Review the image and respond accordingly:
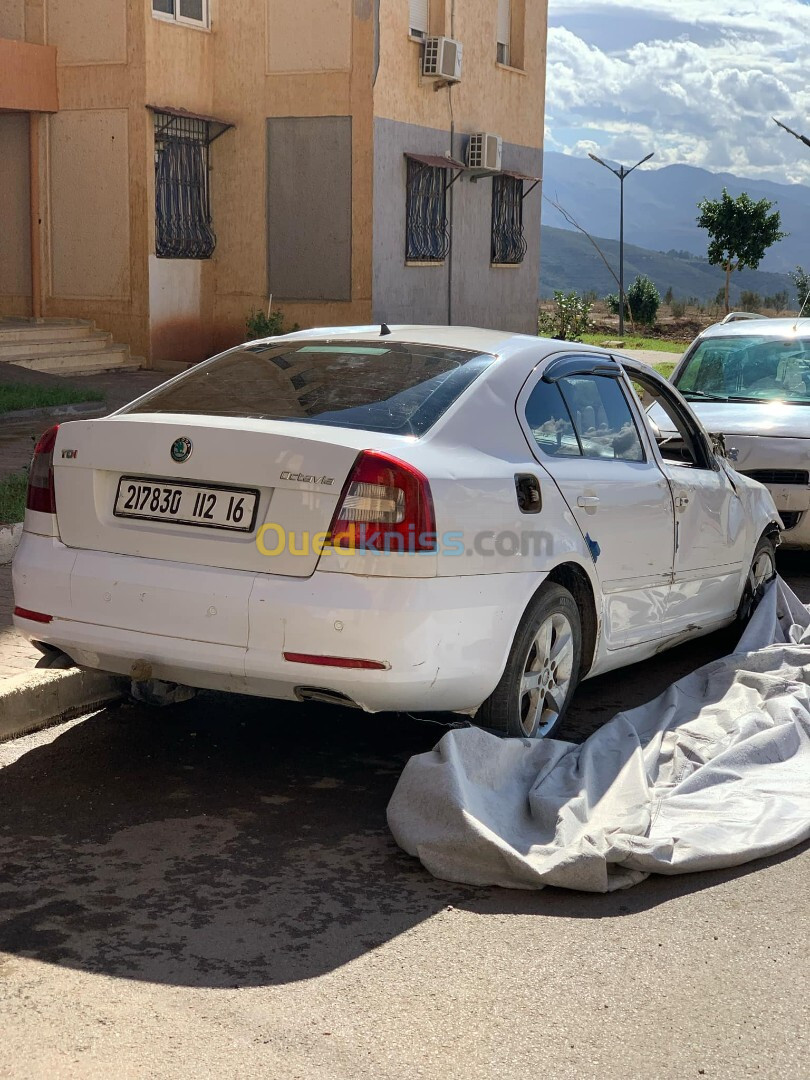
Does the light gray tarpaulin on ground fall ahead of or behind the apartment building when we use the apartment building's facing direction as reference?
ahead

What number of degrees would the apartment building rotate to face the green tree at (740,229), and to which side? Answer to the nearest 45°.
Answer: approximately 135° to its left

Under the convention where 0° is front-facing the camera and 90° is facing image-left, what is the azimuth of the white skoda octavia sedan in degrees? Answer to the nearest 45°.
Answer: approximately 225°

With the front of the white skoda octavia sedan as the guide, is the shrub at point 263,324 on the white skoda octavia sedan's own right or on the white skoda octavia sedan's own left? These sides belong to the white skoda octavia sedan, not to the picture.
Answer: on the white skoda octavia sedan's own left

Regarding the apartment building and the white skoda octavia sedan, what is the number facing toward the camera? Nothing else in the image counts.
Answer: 1

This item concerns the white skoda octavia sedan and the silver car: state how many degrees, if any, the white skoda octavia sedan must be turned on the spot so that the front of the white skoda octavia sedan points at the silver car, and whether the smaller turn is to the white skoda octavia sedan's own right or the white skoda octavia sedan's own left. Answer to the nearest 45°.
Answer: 0° — it already faces it

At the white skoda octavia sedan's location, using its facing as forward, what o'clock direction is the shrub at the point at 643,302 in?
The shrub is roughly at 11 o'clock from the white skoda octavia sedan.

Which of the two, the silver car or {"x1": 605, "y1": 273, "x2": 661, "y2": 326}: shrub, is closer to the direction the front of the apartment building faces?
the silver car

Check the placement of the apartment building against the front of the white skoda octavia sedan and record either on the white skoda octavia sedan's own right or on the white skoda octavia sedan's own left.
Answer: on the white skoda octavia sedan's own left

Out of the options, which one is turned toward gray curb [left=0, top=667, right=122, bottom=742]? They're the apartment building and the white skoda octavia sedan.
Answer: the apartment building

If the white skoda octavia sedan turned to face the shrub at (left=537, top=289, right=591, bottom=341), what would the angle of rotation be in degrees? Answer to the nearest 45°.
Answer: approximately 45° to its left
